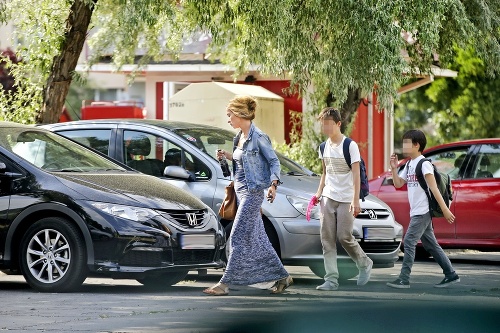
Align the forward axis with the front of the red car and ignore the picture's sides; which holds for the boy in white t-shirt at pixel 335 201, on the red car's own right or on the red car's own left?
on the red car's own left

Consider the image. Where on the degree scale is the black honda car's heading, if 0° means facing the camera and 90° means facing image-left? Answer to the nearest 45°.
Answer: approximately 315°

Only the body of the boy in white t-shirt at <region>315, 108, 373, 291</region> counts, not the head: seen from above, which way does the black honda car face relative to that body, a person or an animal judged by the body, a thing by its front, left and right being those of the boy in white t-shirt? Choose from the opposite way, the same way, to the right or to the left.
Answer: to the left

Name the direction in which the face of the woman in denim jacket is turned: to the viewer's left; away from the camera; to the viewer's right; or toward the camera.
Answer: to the viewer's left

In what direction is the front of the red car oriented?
to the viewer's left

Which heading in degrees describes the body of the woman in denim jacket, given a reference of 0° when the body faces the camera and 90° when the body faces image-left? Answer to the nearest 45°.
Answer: approximately 90°
